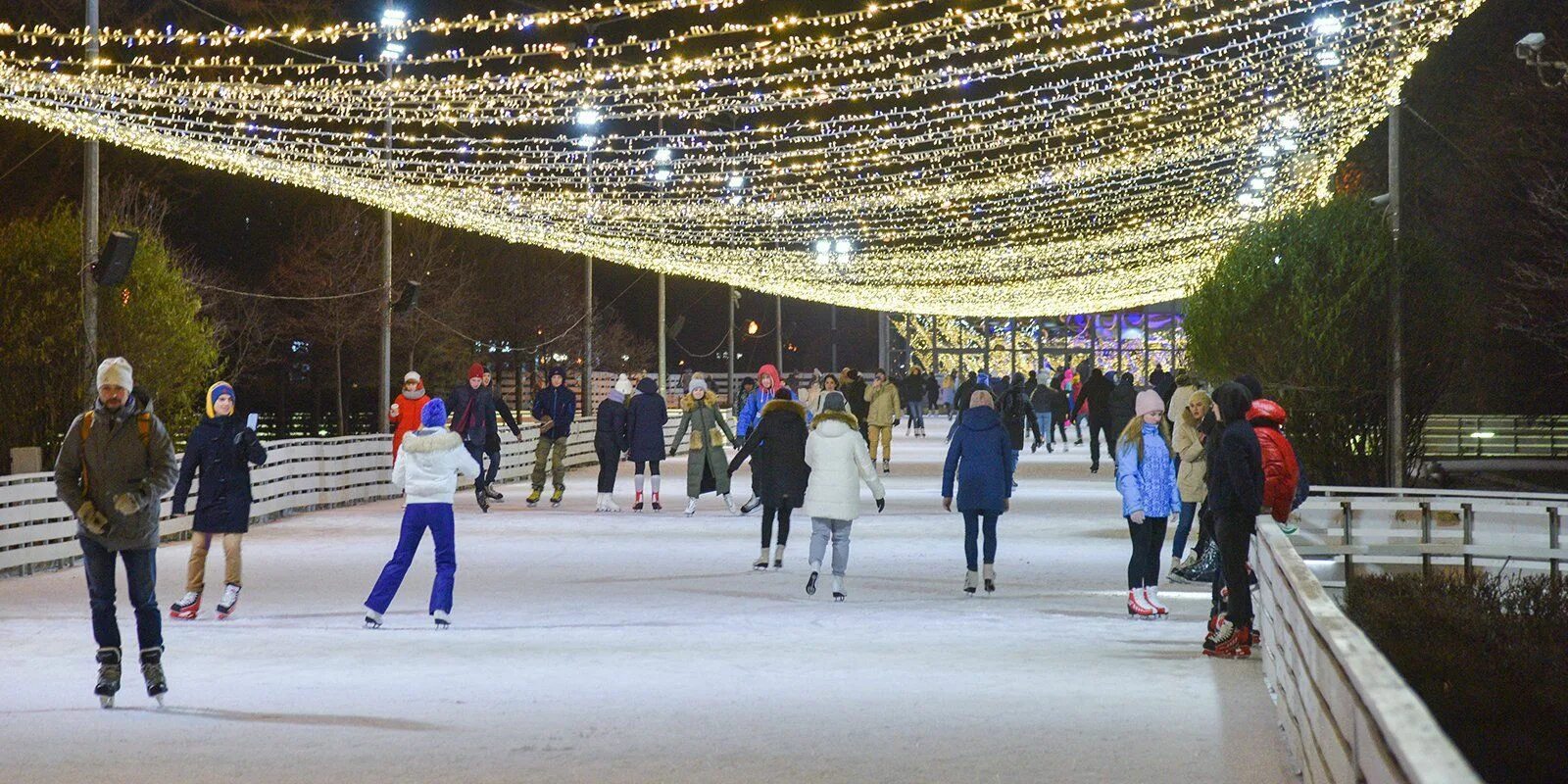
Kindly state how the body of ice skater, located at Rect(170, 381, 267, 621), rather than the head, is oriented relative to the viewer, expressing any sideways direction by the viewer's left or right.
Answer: facing the viewer

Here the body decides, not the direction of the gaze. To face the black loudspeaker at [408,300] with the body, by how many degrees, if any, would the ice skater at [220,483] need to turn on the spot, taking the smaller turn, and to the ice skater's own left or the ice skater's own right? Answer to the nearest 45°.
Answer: approximately 180°

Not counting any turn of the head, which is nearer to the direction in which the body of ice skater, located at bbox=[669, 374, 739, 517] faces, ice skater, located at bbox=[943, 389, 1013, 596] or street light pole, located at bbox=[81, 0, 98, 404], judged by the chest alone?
the ice skater

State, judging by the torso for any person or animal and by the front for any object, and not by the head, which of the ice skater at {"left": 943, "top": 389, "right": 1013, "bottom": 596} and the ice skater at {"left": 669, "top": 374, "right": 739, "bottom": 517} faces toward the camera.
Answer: the ice skater at {"left": 669, "top": 374, "right": 739, "bottom": 517}

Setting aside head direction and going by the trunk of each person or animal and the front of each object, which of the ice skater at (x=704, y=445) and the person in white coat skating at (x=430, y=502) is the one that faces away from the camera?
the person in white coat skating

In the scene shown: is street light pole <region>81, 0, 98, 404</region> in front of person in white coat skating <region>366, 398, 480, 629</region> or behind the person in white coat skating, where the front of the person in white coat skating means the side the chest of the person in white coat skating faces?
in front

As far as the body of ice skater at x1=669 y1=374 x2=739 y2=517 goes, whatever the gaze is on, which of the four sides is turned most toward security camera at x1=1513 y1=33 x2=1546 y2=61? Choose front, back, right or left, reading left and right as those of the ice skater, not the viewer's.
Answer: left

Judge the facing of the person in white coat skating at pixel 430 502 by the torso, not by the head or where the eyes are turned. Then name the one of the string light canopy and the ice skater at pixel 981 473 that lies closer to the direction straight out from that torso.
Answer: the string light canopy

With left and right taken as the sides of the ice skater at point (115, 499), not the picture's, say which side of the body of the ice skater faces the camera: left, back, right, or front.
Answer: front

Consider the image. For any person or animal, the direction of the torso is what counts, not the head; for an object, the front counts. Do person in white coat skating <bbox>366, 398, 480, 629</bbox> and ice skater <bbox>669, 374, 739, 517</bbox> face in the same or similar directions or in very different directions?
very different directions

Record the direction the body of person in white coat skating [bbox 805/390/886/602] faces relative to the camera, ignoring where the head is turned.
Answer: away from the camera

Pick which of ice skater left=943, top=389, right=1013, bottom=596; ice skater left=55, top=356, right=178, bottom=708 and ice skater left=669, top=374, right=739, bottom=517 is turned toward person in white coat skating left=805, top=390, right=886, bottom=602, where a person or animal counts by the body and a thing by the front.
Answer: ice skater left=669, top=374, right=739, bottom=517

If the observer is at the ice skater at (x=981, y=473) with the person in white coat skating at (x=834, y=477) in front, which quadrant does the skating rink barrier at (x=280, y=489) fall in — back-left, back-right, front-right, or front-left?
front-right

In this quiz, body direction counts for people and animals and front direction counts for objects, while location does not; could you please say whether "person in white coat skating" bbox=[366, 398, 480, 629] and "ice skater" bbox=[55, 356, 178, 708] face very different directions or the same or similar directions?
very different directions

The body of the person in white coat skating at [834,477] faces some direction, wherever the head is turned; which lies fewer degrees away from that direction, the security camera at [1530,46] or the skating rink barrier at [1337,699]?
the security camera

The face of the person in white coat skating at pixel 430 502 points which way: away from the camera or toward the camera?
away from the camera

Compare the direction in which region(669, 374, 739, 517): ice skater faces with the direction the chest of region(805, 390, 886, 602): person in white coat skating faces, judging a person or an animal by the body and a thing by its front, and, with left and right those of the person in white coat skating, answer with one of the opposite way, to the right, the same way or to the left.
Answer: the opposite way

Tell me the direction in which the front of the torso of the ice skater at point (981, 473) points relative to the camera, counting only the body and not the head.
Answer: away from the camera

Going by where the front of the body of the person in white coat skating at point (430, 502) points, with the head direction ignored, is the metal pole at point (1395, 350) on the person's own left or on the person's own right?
on the person's own right
